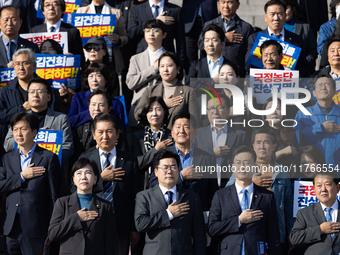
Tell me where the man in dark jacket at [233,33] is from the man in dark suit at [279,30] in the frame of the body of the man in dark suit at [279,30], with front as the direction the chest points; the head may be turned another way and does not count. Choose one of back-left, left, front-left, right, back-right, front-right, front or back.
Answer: right

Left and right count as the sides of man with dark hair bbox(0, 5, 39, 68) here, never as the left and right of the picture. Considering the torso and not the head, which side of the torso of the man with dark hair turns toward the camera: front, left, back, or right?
front

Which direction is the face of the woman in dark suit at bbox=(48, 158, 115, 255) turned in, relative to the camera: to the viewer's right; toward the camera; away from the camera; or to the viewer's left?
toward the camera

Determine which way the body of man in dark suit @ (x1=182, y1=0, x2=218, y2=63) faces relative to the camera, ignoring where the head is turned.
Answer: toward the camera

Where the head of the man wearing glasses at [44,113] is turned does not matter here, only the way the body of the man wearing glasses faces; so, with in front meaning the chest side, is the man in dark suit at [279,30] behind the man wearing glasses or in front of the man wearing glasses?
behind

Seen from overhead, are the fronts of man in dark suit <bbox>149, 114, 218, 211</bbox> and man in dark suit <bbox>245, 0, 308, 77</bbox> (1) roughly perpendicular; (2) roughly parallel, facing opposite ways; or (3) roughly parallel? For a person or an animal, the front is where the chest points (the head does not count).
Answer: roughly parallel

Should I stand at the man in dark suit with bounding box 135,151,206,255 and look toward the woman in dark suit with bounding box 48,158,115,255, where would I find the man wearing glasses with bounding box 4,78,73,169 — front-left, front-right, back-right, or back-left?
front-right

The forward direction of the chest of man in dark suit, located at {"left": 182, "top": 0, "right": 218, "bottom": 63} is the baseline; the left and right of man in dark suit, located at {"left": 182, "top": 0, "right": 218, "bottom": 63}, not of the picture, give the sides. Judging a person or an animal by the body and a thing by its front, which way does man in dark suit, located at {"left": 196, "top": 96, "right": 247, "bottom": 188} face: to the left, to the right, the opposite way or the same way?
the same way

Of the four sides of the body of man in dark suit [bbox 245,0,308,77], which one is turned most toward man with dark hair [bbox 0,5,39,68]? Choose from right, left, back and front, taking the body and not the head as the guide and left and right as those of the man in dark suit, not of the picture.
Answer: right

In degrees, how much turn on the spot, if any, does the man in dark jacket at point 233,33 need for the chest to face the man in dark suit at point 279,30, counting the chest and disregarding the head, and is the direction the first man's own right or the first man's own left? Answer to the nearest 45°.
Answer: approximately 90° to the first man's own left

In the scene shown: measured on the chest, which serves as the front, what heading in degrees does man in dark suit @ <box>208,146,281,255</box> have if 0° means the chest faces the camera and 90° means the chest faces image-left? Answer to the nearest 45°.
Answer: approximately 0°

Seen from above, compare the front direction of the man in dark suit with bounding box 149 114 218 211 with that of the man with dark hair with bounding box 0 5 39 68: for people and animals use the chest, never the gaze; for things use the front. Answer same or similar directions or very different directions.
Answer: same or similar directions

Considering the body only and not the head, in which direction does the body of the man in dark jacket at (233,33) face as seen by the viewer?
toward the camera

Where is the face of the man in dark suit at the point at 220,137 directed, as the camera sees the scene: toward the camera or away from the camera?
toward the camera

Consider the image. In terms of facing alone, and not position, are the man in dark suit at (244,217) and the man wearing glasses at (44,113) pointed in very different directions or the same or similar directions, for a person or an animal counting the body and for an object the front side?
same or similar directions

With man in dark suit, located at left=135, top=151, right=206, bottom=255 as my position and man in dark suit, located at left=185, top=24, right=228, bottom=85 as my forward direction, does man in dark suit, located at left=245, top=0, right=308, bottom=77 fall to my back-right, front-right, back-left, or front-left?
front-right
